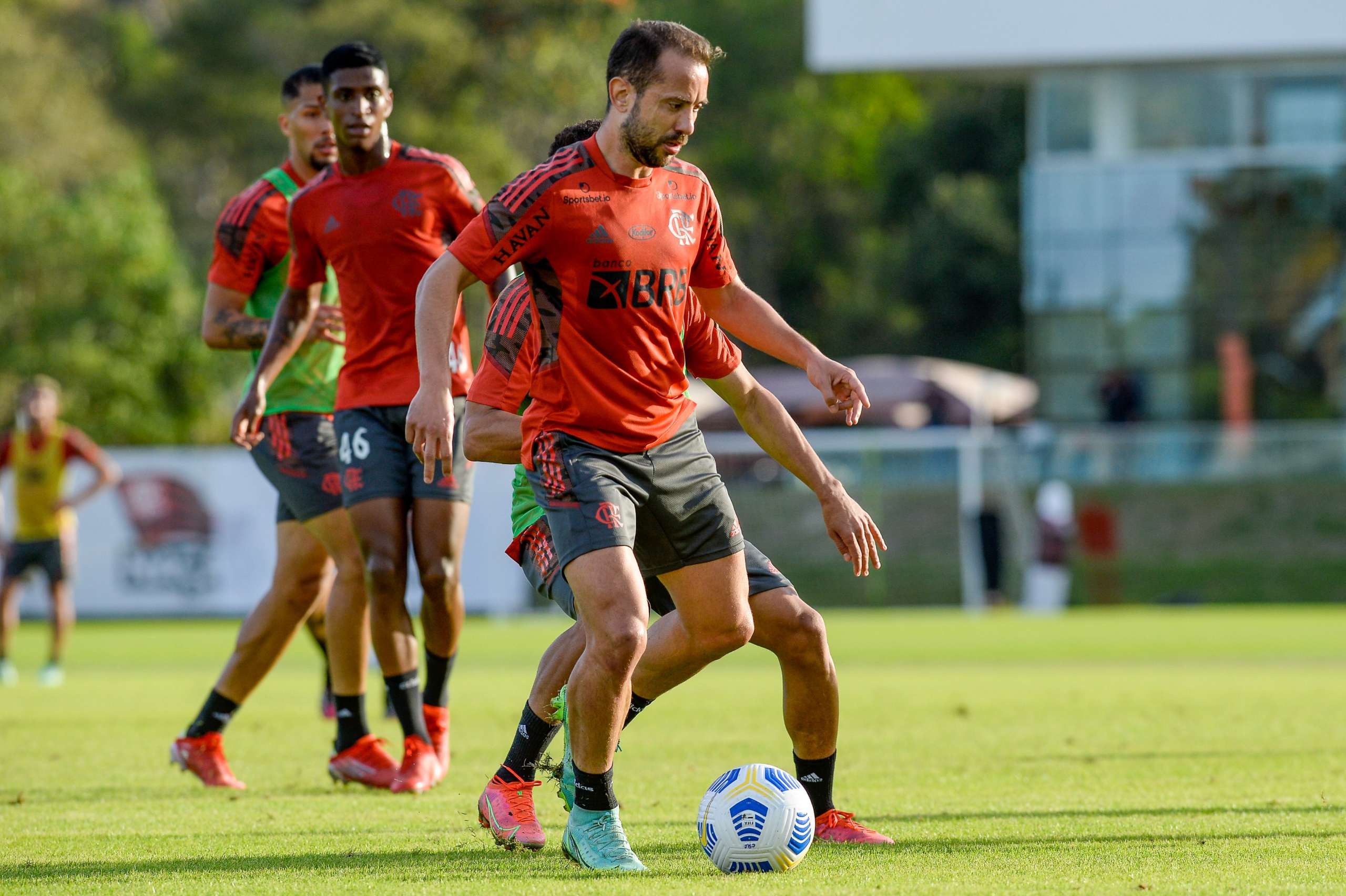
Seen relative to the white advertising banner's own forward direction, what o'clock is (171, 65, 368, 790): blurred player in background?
The blurred player in background is roughly at 12 o'clock from the white advertising banner.

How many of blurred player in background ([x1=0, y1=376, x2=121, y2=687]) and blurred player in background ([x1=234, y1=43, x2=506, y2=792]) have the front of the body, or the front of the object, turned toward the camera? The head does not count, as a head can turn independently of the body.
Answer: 2

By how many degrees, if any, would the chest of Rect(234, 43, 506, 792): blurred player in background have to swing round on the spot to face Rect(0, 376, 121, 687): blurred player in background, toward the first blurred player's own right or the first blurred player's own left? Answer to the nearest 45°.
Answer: approximately 180°

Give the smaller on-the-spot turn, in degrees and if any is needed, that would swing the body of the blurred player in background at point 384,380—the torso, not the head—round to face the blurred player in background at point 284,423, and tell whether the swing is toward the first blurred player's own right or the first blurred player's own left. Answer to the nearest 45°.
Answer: approximately 135° to the first blurred player's own right

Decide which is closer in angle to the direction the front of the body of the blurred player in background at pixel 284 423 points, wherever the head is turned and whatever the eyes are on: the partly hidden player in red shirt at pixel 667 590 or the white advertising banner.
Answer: the partly hidden player in red shirt

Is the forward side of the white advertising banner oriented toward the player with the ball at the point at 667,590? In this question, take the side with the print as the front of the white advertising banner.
yes

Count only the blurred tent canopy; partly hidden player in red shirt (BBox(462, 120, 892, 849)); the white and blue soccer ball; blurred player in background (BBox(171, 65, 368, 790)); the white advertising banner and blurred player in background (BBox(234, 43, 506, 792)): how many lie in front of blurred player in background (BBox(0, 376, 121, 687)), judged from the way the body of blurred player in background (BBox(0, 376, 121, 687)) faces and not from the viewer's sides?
4

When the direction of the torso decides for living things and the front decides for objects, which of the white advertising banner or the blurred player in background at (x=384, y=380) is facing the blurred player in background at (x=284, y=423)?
the white advertising banner
